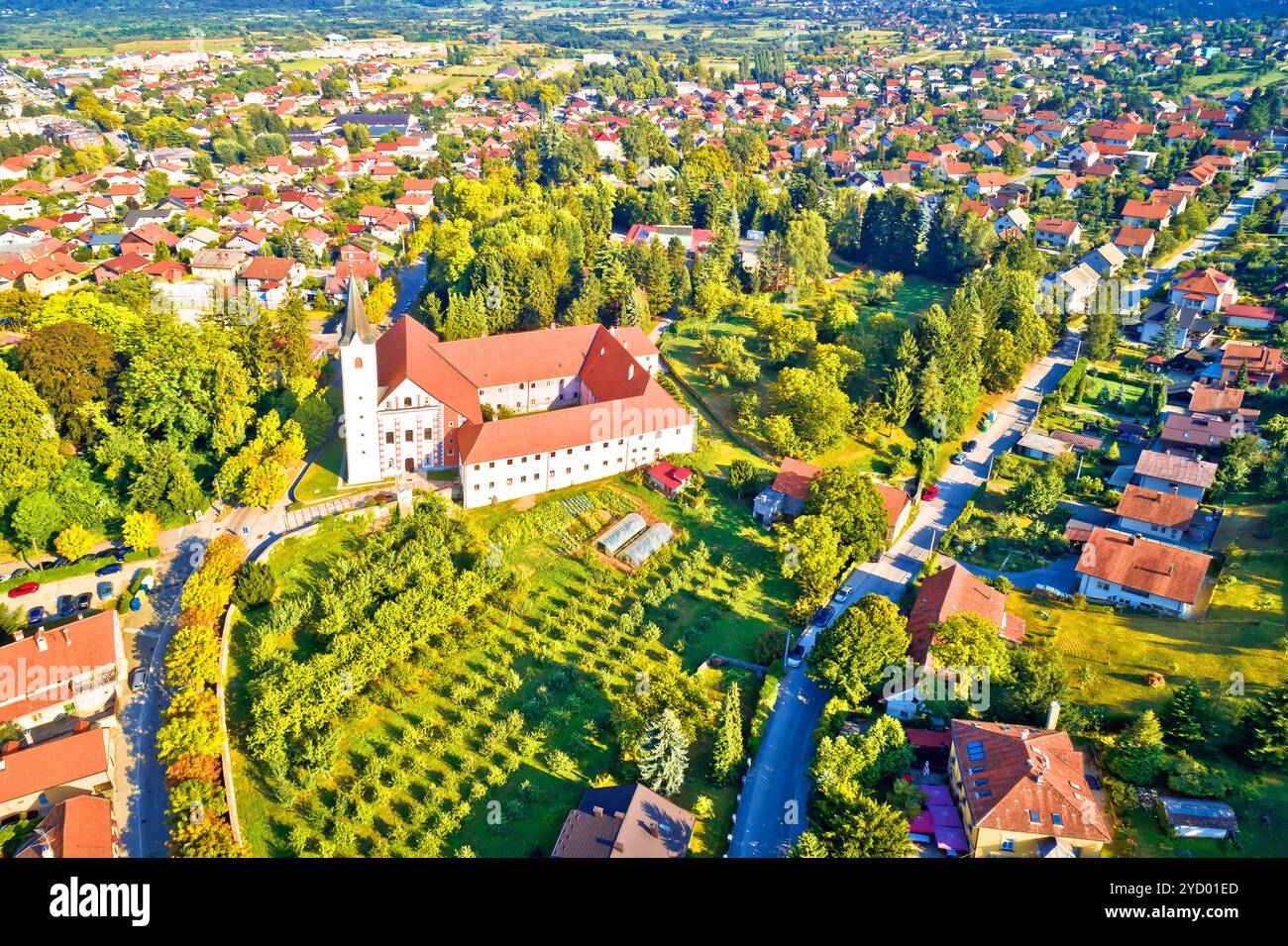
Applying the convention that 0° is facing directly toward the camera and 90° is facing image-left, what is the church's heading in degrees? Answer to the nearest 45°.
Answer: approximately 0°

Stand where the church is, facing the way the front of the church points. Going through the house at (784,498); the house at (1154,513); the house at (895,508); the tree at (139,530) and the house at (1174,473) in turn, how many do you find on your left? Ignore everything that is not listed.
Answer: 4

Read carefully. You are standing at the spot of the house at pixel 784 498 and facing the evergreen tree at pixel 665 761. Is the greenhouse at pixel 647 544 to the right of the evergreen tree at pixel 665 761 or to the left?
right

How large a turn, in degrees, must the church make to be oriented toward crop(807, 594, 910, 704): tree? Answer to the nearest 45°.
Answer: approximately 45° to its left

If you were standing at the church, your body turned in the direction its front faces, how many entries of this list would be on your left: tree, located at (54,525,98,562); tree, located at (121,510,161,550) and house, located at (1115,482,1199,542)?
1

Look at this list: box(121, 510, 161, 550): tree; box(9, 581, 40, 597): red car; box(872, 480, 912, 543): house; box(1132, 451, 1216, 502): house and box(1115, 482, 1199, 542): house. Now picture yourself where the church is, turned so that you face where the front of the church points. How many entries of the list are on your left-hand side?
3

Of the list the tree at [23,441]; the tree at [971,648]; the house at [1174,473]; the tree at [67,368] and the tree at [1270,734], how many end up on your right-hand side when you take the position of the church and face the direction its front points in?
2

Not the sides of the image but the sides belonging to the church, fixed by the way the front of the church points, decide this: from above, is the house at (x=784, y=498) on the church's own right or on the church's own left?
on the church's own left

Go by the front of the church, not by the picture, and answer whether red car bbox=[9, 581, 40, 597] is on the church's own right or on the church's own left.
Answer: on the church's own right

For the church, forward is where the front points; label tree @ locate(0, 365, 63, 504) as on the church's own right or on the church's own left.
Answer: on the church's own right

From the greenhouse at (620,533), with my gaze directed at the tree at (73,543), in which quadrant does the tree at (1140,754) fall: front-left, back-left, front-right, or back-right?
back-left

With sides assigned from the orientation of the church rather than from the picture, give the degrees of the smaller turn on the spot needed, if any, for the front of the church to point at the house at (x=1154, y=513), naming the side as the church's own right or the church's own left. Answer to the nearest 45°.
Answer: approximately 90° to the church's own left
